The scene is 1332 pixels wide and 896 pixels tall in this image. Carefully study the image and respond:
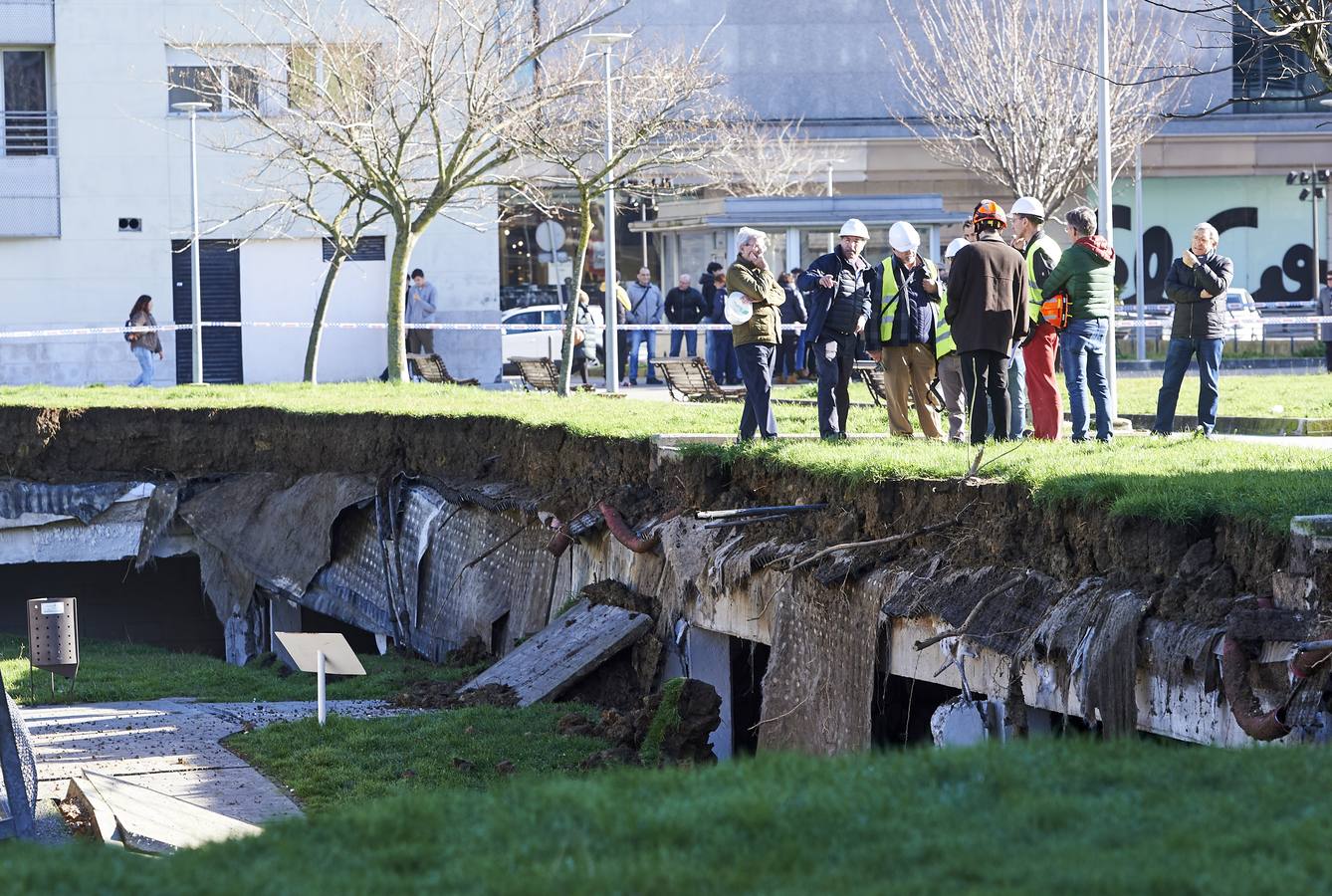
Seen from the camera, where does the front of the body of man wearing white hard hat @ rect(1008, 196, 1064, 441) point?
to the viewer's left

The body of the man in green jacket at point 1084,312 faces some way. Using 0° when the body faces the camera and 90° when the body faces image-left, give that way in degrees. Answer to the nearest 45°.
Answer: approximately 135°

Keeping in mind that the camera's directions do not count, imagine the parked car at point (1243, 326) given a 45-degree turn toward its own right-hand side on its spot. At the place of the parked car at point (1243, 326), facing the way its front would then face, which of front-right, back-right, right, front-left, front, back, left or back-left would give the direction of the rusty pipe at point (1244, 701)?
back-left

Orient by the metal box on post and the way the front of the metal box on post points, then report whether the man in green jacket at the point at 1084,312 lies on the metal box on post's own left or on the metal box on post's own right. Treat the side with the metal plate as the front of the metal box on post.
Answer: on the metal box on post's own left

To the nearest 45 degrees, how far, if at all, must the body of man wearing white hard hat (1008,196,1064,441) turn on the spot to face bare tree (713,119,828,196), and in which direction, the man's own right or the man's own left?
approximately 90° to the man's own right

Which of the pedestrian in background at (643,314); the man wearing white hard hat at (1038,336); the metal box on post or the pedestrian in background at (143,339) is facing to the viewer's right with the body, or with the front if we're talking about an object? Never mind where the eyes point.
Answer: the pedestrian in background at (143,339)

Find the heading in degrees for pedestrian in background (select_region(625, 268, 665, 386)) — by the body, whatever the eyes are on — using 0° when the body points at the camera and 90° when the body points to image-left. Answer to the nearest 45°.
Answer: approximately 0°

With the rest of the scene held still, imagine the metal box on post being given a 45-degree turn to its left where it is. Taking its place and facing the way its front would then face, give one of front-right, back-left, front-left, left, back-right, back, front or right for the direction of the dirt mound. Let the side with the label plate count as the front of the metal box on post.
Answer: front

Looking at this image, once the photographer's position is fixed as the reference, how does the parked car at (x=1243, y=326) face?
facing to the left of the viewer

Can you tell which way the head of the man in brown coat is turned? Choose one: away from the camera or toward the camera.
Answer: away from the camera

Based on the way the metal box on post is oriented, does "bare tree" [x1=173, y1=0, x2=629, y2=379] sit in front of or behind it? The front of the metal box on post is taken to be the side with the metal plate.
behind
